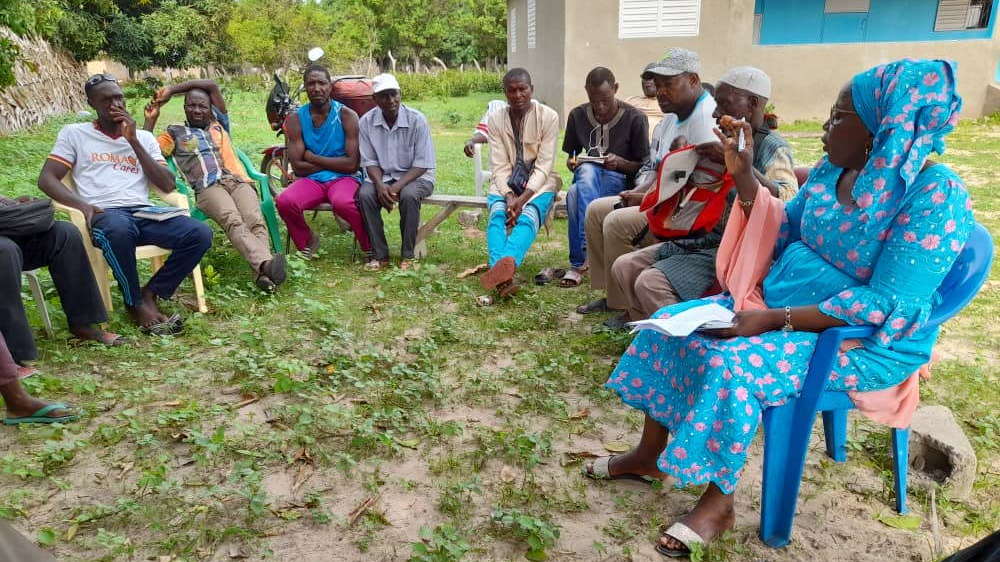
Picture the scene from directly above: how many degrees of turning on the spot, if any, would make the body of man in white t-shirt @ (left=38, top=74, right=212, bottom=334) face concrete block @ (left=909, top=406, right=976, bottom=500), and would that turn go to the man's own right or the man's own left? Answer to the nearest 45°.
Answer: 0° — they already face it

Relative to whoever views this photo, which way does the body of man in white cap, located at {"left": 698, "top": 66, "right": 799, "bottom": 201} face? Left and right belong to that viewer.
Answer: facing to the left of the viewer

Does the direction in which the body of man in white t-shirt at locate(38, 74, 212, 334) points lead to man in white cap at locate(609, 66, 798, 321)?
yes

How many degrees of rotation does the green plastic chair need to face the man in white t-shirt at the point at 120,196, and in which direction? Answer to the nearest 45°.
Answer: approximately 90° to its right

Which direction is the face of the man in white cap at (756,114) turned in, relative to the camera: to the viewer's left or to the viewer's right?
to the viewer's left

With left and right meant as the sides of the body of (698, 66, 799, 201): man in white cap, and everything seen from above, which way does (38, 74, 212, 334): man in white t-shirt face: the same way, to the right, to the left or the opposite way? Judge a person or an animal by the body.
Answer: the opposite way

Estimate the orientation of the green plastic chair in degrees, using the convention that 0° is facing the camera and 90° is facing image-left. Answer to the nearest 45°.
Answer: approximately 315°

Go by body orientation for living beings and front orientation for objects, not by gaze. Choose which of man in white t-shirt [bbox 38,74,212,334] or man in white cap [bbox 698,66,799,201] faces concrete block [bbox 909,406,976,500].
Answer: the man in white t-shirt

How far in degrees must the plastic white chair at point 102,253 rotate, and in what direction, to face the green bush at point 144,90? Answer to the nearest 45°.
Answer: approximately 135° to its left

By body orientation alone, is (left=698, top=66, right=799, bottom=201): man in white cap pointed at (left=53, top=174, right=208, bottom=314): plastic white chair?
yes
